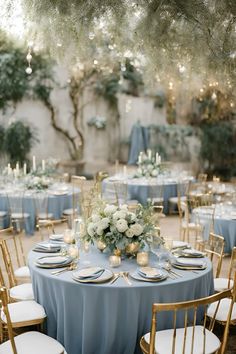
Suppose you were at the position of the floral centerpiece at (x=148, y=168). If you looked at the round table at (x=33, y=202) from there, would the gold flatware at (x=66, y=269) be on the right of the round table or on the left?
left

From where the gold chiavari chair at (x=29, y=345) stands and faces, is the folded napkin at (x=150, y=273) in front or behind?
in front

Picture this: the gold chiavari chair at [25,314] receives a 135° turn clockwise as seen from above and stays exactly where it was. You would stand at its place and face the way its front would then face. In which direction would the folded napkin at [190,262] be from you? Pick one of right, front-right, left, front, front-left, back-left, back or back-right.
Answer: back-left

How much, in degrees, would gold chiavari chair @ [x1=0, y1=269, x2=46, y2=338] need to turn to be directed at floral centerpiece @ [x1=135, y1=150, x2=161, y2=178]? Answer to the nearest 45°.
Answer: approximately 45° to its left

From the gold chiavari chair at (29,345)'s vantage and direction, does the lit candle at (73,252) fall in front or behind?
in front

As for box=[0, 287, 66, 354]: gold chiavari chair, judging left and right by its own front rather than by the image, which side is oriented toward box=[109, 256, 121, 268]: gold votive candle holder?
front

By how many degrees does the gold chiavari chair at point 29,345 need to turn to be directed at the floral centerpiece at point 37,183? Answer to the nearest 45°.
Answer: approximately 45° to its left

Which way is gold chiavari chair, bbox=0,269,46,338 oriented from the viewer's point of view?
to the viewer's right

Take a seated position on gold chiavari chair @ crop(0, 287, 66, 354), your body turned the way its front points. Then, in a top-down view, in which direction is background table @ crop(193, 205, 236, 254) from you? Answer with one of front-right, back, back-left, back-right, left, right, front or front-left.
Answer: front

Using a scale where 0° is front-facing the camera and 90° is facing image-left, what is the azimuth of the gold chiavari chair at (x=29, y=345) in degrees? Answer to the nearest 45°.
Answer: approximately 225°

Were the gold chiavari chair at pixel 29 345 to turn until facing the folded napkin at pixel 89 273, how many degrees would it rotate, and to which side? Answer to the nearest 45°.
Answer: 0° — it already faces it

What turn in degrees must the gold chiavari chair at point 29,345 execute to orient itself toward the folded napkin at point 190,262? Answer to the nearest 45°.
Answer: approximately 45° to its right

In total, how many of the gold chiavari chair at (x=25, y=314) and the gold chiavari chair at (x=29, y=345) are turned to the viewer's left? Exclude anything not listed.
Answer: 0

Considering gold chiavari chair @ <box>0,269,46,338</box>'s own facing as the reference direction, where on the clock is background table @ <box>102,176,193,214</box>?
The background table is roughly at 10 o'clock from the gold chiavari chair.

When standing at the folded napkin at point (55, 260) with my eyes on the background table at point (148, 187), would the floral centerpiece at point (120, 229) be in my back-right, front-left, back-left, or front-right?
front-right

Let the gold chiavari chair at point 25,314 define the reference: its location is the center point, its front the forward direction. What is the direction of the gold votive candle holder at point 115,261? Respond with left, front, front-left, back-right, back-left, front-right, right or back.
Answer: front

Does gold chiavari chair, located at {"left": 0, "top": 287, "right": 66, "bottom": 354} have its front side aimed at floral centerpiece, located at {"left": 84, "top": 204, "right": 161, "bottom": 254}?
yes
